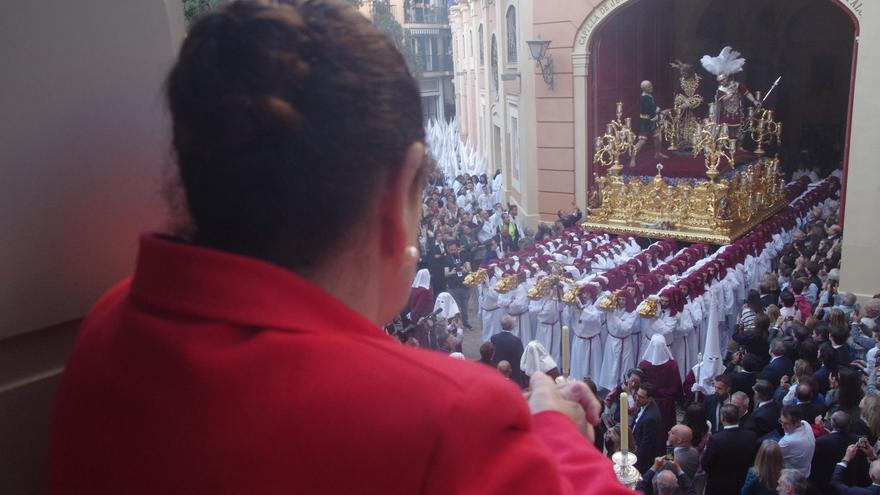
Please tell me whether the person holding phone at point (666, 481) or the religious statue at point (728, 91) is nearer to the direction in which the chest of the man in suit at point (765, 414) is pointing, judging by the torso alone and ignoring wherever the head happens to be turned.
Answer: the religious statue

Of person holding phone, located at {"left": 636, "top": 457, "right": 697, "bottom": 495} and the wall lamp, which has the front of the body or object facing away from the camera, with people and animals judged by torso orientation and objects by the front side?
the person holding phone

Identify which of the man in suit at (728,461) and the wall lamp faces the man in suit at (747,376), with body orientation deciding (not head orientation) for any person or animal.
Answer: the man in suit at (728,461)

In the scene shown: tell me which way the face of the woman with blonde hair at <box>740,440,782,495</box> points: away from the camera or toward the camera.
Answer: away from the camera

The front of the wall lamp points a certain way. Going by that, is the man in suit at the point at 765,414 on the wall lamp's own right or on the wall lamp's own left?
on the wall lamp's own left

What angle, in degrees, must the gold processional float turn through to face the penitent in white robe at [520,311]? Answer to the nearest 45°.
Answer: approximately 45° to its left

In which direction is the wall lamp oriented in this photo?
to the viewer's left

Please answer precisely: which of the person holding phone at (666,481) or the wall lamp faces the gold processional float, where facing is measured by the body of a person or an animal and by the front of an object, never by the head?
the person holding phone

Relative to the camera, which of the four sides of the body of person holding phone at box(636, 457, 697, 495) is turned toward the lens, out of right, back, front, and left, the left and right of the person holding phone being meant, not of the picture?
back

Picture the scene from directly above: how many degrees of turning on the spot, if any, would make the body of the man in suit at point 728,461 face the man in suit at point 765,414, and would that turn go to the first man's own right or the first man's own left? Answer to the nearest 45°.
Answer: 0° — they already face them

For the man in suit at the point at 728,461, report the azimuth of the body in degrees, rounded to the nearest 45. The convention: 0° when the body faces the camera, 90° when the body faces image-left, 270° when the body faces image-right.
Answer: approximately 180°

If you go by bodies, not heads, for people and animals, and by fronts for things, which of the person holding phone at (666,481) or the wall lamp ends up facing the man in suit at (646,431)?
the person holding phone

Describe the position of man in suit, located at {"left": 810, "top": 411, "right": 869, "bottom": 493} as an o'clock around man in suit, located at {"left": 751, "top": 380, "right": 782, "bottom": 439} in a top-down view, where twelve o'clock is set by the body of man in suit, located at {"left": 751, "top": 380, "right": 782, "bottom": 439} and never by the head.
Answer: man in suit, located at {"left": 810, "top": 411, "right": 869, "bottom": 493} is roughly at 6 o'clock from man in suit, located at {"left": 751, "top": 380, "right": 782, "bottom": 439}.
